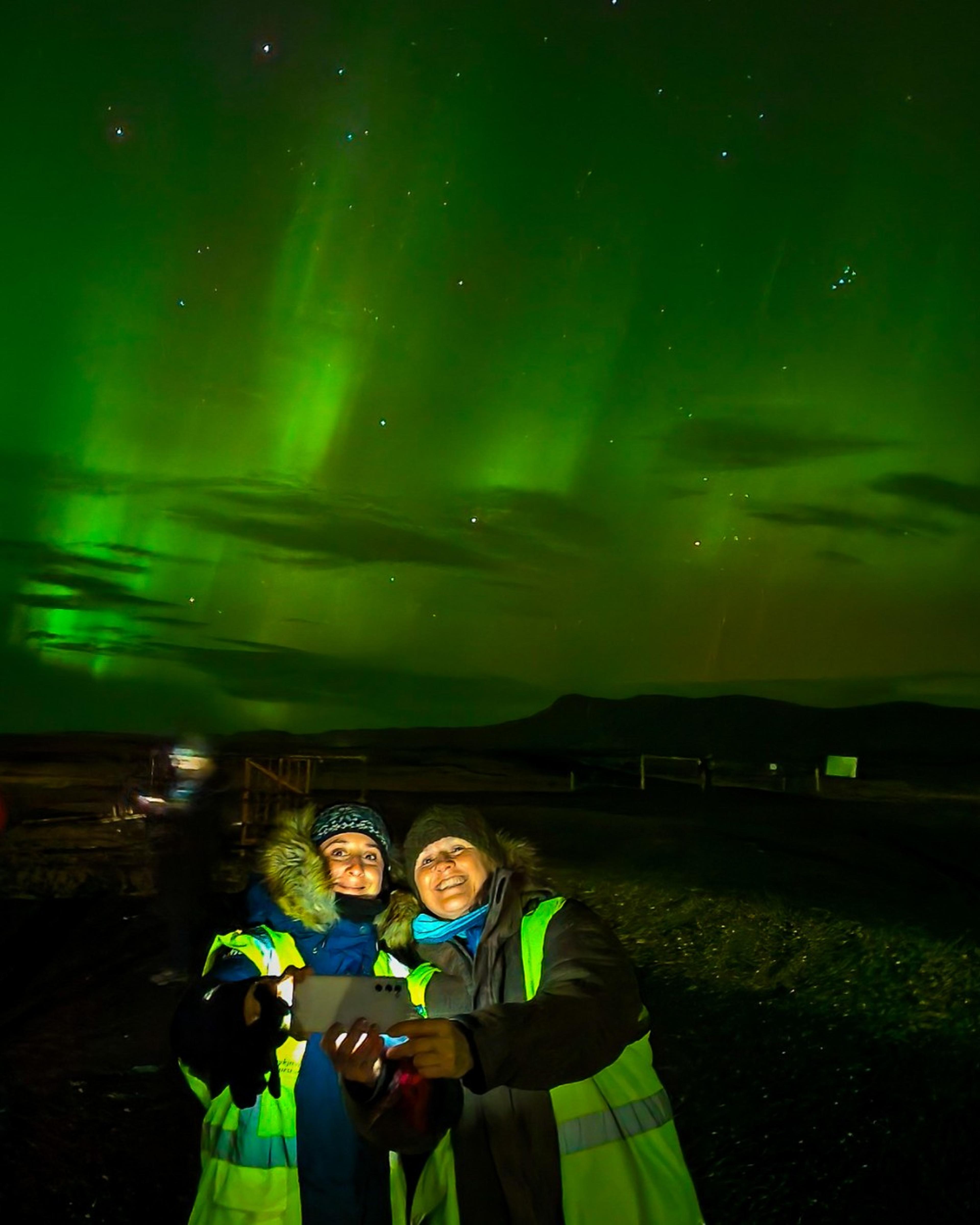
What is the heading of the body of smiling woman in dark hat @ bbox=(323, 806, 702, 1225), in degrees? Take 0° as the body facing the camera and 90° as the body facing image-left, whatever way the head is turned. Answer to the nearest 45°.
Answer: approximately 45°

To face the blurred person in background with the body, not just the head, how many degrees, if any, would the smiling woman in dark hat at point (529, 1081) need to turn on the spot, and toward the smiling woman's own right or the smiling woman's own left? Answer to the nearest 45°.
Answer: approximately 135° to the smiling woman's own right

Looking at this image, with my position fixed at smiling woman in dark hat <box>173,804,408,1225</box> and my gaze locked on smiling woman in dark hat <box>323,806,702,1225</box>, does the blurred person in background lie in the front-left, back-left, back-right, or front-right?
back-left

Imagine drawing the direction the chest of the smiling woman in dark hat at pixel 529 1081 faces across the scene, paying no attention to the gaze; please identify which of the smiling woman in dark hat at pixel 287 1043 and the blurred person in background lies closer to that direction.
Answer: the smiling woman in dark hat
